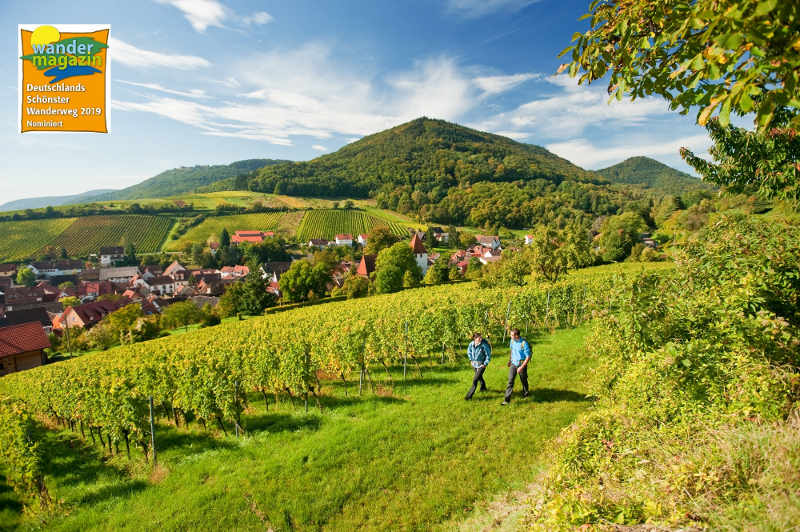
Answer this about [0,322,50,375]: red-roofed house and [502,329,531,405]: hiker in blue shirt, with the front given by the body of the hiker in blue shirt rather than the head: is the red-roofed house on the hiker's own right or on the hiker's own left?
on the hiker's own right

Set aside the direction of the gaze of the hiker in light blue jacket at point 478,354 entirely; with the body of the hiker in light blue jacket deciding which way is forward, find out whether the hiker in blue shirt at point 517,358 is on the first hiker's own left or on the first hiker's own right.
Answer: on the first hiker's own left

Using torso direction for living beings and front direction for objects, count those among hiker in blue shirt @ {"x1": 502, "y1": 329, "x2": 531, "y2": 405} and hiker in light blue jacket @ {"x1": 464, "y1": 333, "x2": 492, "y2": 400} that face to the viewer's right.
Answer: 0

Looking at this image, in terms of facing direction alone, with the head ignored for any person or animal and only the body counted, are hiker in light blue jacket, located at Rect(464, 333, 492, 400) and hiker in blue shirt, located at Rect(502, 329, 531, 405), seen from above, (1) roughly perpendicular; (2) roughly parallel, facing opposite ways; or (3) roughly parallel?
roughly parallel

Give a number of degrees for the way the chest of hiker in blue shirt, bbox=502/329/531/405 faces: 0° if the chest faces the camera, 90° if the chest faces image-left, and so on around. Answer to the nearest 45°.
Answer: approximately 45°

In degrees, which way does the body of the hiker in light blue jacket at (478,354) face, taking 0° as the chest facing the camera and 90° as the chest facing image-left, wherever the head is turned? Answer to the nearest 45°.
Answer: approximately 45°
